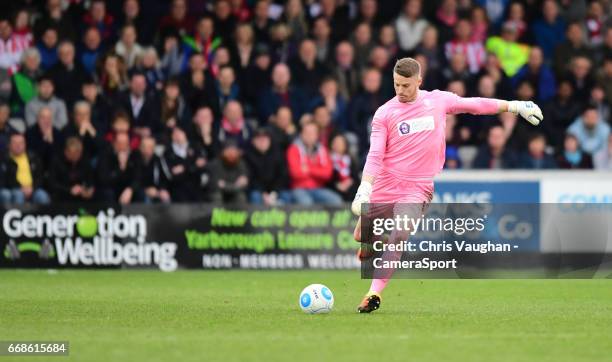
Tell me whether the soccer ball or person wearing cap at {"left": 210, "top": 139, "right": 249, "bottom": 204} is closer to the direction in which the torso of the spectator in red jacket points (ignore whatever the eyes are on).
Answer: the soccer ball

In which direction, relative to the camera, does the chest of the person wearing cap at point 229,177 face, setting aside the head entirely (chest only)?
toward the camera

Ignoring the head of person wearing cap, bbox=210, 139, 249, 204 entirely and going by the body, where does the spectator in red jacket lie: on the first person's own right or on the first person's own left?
on the first person's own left

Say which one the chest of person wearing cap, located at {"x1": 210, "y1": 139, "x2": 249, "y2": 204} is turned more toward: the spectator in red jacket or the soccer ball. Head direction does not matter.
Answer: the soccer ball

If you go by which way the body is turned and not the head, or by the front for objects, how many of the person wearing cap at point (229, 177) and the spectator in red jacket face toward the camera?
2

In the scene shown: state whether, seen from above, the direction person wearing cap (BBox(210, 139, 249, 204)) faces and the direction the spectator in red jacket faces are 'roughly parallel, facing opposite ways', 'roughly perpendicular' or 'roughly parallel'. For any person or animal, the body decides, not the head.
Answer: roughly parallel

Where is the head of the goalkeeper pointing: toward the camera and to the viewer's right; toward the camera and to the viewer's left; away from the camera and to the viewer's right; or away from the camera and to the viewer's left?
toward the camera and to the viewer's left

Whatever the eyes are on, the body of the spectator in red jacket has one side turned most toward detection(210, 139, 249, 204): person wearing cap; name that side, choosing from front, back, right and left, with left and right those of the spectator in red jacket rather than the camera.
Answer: right

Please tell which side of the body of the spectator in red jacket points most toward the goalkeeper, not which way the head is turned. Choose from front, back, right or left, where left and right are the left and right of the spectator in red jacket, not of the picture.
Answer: front

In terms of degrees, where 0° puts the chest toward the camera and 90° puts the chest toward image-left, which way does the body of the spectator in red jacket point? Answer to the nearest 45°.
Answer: approximately 0°

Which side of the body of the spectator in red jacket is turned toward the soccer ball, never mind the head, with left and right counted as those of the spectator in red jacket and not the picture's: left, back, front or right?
front
